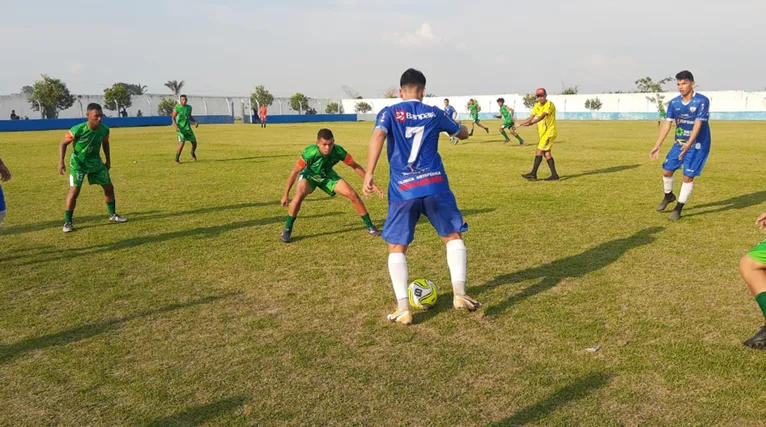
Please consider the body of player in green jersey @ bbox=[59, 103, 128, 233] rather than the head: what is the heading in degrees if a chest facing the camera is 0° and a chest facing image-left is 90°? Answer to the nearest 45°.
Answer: approximately 315°

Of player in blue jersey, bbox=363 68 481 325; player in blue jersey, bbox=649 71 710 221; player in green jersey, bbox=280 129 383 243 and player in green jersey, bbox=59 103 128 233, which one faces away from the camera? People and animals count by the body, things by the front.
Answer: player in blue jersey, bbox=363 68 481 325

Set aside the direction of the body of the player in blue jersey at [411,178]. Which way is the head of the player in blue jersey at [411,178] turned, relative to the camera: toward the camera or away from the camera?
away from the camera

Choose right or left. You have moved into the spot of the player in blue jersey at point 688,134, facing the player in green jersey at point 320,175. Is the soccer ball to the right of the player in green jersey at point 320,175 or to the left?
left

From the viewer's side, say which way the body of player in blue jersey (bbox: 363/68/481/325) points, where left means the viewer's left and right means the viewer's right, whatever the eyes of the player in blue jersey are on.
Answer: facing away from the viewer

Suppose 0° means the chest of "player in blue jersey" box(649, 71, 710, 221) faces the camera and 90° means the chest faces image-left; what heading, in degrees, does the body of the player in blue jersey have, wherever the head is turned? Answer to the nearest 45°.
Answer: approximately 45°

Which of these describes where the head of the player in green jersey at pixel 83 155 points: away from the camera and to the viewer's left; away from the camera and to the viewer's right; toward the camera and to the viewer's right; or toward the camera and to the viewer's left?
toward the camera and to the viewer's right

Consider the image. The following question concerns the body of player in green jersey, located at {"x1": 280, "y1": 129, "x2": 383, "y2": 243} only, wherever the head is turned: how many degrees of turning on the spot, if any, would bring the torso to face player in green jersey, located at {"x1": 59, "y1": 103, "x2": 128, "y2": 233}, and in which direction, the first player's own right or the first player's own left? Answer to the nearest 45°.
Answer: approximately 90° to the first player's own right

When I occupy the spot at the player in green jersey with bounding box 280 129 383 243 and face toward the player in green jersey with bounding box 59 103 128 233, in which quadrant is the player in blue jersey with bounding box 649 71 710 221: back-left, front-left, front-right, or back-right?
back-right

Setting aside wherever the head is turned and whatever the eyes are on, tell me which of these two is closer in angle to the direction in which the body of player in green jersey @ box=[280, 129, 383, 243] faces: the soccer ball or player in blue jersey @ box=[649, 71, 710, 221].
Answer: the soccer ball
